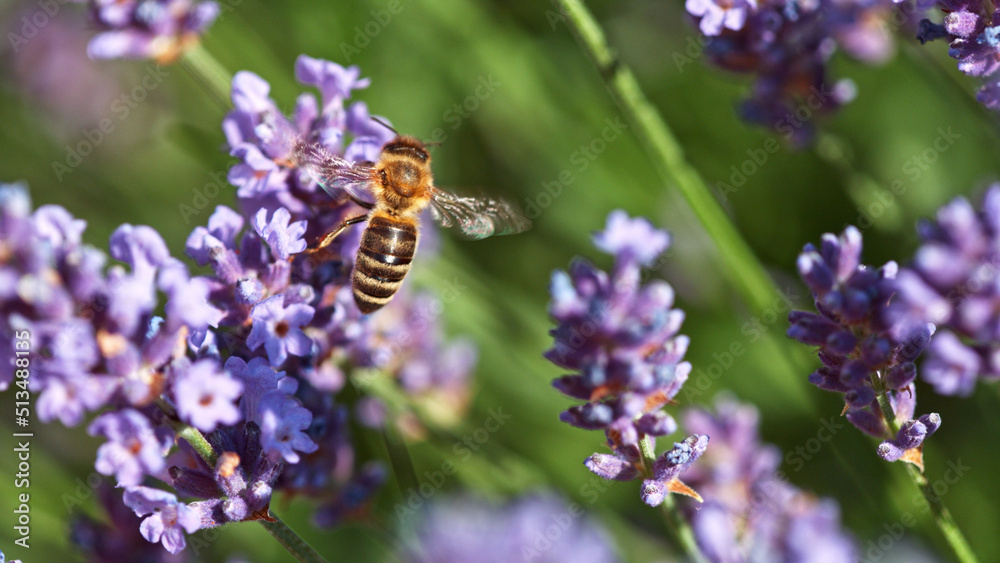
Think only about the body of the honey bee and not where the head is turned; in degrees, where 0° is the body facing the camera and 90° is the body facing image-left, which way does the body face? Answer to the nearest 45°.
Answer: approximately 180°

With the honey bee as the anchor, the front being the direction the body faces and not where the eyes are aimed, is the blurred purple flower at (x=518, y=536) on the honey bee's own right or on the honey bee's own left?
on the honey bee's own right

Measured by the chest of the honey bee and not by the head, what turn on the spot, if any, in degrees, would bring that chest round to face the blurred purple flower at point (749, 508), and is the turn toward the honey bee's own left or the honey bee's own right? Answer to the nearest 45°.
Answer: approximately 90° to the honey bee's own right

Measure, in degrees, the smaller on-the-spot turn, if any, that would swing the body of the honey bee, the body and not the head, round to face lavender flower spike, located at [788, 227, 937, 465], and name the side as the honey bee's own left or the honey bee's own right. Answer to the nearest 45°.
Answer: approximately 135° to the honey bee's own right
